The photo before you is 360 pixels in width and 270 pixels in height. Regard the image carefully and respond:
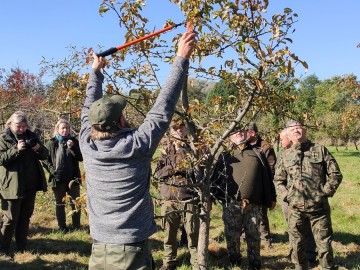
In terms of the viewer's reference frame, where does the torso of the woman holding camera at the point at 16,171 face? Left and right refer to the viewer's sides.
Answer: facing the viewer and to the right of the viewer

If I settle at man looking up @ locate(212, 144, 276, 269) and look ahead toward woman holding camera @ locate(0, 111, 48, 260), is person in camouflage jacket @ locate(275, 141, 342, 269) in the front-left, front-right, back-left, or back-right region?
back-left

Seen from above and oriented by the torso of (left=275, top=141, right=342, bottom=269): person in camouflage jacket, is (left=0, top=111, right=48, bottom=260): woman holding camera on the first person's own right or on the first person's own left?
on the first person's own right

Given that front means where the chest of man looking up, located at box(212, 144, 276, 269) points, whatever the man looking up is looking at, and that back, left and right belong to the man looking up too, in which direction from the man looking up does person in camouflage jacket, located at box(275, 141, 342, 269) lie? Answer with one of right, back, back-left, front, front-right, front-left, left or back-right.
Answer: front-left

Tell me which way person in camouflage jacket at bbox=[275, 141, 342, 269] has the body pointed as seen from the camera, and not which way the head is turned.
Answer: toward the camera

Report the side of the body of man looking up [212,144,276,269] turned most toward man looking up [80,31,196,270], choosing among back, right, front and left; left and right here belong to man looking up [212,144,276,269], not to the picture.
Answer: front

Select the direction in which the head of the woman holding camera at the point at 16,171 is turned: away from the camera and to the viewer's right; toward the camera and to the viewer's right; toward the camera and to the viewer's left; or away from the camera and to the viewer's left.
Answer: toward the camera and to the viewer's right

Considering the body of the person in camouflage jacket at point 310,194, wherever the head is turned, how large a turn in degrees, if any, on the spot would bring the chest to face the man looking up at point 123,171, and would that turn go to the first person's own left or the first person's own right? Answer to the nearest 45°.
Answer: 0° — they already face them

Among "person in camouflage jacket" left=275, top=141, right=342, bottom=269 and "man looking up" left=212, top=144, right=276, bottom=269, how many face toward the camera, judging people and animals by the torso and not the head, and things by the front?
2

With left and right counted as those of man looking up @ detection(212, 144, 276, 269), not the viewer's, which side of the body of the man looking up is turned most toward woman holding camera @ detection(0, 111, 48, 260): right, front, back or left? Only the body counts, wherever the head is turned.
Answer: right

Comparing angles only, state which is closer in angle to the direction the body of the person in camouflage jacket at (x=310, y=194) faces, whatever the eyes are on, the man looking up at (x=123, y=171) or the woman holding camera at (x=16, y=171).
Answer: the man looking up

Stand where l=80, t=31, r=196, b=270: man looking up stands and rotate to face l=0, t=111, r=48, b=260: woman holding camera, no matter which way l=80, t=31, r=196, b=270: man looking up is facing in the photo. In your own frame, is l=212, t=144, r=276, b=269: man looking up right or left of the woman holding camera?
right

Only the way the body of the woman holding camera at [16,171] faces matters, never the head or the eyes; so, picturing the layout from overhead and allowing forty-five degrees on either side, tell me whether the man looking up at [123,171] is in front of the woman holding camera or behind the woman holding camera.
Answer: in front
